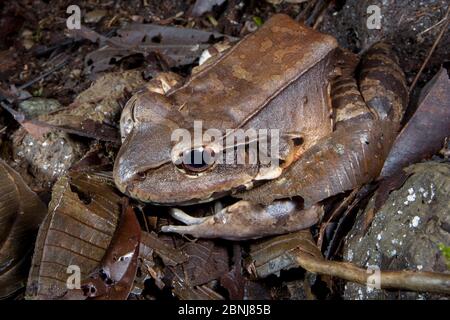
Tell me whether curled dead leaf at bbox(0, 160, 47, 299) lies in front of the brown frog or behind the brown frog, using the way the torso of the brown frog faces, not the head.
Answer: in front

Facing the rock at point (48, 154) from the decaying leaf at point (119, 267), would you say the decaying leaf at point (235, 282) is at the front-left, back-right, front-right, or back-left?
back-right

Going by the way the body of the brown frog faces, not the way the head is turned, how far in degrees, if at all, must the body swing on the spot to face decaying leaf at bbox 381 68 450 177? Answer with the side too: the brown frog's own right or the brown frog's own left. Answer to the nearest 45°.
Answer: approximately 135° to the brown frog's own left

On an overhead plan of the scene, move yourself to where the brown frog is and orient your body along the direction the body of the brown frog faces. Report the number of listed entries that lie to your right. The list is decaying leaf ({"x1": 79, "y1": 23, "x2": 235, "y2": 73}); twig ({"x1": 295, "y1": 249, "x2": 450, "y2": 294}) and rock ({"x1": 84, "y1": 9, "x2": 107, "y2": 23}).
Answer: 2

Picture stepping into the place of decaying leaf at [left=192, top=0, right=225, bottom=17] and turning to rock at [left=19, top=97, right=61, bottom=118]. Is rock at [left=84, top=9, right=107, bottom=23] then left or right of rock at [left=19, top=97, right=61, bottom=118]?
right

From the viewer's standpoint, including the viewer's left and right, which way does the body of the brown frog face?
facing the viewer and to the left of the viewer

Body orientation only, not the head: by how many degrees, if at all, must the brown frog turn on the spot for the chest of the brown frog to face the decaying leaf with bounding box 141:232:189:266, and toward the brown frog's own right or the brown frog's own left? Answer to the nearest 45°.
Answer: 0° — it already faces it

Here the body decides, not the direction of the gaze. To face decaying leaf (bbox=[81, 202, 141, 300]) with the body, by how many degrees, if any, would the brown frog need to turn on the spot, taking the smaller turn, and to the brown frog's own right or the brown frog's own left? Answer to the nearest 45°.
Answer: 0° — it already faces it

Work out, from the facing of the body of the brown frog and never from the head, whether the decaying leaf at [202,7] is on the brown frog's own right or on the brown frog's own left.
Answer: on the brown frog's own right

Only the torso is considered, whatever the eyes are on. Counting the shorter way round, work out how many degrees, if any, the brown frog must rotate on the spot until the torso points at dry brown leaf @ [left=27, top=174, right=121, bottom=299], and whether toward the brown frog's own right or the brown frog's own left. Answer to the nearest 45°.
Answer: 0° — it already faces it

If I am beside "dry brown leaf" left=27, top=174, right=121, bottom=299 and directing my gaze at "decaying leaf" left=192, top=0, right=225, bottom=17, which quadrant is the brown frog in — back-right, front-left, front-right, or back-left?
front-right

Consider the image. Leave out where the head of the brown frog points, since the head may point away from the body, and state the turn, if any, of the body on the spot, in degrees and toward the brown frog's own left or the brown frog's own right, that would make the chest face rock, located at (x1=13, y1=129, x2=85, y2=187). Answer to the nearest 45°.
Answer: approximately 45° to the brown frog's own right

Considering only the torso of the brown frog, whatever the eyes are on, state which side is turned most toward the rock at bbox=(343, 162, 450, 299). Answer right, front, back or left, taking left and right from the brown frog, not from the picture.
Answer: left
